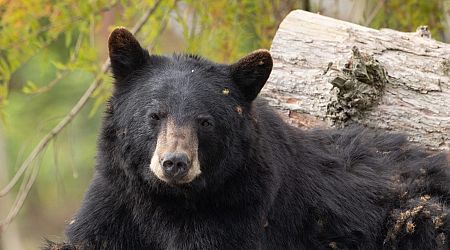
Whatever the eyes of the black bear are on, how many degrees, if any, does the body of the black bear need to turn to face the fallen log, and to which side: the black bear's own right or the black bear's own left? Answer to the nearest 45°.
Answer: approximately 180°

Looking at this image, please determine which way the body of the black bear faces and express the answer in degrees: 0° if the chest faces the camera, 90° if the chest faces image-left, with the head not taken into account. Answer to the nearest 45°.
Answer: approximately 45°
